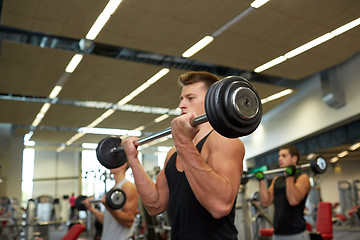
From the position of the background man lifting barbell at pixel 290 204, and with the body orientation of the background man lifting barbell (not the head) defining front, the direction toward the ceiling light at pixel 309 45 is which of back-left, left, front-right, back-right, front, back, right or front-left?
back-right

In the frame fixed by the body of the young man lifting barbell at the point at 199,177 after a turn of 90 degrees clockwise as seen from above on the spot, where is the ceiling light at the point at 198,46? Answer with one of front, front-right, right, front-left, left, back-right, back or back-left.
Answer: front-right

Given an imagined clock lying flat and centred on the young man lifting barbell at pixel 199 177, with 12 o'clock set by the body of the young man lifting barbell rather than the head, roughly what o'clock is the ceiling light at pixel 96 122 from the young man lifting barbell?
The ceiling light is roughly at 4 o'clock from the young man lifting barbell.

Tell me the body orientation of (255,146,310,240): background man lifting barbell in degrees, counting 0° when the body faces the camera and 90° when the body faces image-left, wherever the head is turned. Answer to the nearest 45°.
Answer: approximately 45°

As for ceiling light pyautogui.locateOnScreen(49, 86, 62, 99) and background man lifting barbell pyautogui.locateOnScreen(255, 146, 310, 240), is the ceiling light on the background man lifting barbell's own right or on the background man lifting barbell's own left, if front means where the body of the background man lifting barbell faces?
on the background man lifting barbell's own right

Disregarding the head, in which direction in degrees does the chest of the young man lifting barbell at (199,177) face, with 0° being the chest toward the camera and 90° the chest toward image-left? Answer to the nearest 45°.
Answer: approximately 45°

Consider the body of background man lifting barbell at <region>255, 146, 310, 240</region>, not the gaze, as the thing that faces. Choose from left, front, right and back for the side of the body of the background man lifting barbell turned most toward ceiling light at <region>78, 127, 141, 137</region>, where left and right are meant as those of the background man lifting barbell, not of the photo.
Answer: right

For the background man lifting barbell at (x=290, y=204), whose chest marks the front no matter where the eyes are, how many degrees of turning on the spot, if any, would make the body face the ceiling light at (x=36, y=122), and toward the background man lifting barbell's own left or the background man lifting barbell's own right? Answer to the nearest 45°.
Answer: approximately 90° to the background man lifting barbell's own right
